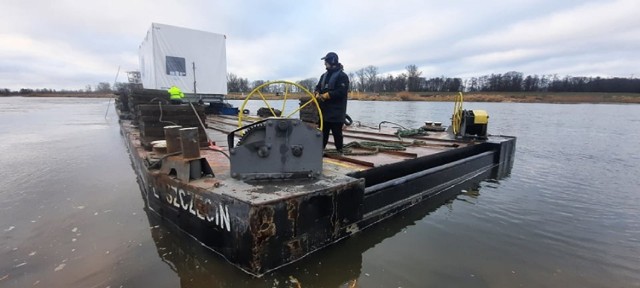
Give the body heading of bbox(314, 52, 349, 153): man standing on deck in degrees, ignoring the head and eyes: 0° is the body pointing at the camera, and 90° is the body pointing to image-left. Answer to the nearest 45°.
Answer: approximately 45°

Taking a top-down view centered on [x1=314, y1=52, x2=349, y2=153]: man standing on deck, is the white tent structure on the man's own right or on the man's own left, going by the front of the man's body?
on the man's own right

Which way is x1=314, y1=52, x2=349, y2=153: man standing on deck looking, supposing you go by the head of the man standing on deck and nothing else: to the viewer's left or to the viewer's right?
to the viewer's left
